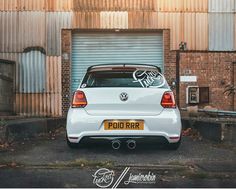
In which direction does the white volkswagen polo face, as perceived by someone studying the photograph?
facing away from the viewer

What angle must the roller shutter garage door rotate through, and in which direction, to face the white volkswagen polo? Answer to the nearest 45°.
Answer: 0° — it already faces it

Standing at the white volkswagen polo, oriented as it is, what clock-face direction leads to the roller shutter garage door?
The roller shutter garage door is roughly at 12 o'clock from the white volkswagen polo.

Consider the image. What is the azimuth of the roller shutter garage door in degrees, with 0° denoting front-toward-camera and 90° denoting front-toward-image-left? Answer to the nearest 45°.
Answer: approximately 0°

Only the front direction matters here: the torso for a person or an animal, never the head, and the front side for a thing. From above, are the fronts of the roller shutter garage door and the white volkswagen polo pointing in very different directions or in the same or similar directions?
very different directions

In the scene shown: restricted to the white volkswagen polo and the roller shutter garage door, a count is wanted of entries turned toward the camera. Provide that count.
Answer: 1

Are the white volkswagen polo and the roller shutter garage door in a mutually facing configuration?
yes
